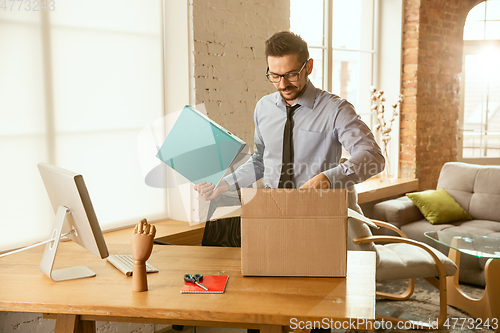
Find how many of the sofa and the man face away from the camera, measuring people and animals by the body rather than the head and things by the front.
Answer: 0

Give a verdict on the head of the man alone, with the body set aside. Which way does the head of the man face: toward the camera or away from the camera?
toward the camera

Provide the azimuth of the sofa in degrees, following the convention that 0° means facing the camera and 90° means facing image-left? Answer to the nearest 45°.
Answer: approximately 45°

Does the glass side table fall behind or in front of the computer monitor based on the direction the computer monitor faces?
in front

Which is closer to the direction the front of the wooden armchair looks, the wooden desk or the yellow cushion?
the yellow cushion
